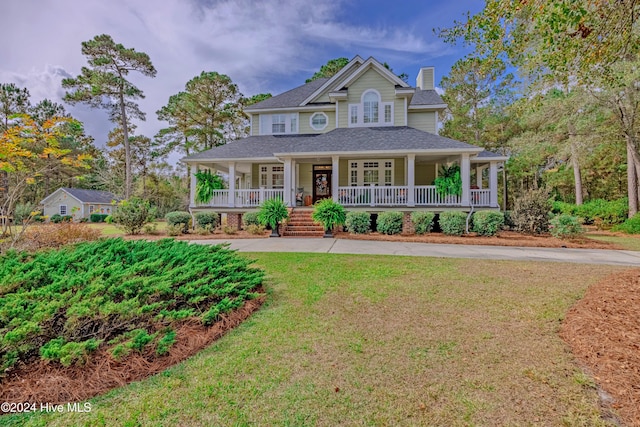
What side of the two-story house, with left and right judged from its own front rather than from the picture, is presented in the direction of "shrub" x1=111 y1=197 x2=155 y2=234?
right

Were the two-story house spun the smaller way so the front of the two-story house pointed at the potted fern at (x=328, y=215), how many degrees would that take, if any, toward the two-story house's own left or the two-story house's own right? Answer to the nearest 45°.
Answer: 0° — it already faces it

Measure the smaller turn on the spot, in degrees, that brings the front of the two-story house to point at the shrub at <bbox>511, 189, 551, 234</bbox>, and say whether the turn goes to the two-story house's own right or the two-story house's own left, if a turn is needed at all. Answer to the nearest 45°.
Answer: approximately 45° to the two-story house's own left

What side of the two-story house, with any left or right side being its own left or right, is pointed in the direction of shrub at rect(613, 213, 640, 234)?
left

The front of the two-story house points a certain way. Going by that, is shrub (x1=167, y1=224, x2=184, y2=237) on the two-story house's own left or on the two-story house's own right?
on the two-story house's own right

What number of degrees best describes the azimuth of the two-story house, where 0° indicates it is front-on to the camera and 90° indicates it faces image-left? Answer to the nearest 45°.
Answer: approximately 0°

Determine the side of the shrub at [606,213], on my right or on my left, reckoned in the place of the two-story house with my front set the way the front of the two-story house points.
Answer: on my left
